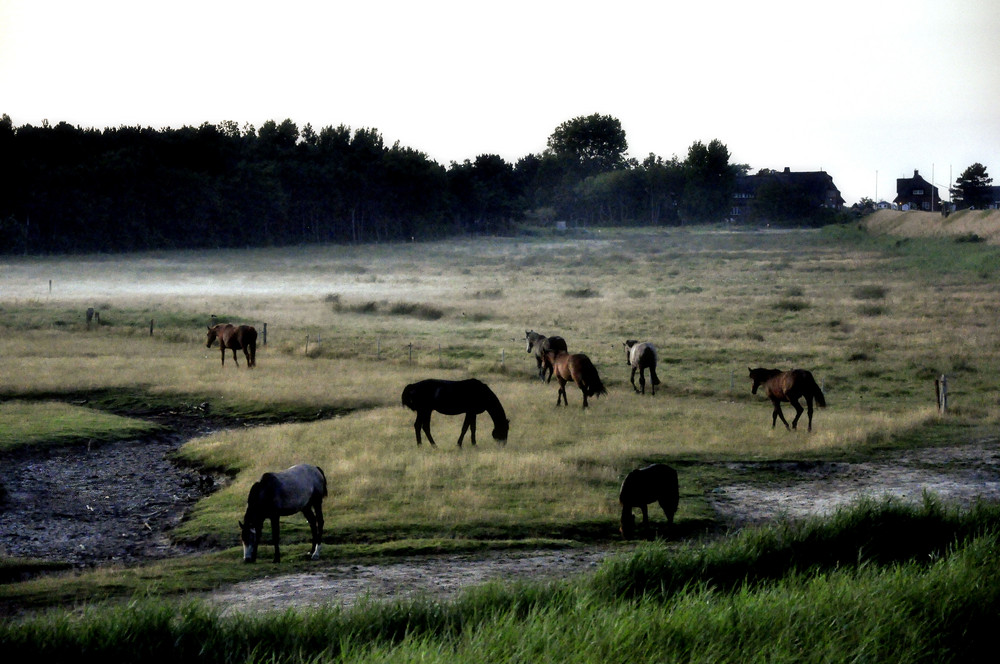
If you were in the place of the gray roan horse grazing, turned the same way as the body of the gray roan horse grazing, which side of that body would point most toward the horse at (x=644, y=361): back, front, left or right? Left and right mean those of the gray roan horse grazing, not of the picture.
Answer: back

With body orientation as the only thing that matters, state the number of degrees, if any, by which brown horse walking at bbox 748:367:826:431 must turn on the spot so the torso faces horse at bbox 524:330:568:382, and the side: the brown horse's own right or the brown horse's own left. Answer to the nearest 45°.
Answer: approximately 45° to the brown horse's own right

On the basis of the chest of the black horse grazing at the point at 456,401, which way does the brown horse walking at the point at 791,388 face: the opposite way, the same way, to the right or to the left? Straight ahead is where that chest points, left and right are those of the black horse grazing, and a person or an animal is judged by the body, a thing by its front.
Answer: the opposite way

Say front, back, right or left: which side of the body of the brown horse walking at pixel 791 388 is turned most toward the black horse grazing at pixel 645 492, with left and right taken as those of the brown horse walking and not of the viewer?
left

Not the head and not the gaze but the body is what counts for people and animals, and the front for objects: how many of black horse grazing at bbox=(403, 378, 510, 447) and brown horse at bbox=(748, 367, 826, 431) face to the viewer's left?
1

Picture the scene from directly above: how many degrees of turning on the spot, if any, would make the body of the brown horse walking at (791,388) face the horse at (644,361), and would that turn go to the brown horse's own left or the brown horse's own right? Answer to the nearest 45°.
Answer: approximately 45° to the brown horse's own right

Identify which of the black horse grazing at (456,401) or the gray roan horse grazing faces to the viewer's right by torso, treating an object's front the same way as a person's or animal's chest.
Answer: the black horse grazing

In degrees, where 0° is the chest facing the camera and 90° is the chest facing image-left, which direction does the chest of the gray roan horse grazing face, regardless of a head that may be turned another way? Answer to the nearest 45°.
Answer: approximately 45°

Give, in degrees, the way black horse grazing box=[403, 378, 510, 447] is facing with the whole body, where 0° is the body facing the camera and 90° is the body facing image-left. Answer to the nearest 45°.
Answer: approximately 270°

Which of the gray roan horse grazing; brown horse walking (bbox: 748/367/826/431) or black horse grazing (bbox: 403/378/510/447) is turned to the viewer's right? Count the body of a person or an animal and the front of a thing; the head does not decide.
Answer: the black horse grazing

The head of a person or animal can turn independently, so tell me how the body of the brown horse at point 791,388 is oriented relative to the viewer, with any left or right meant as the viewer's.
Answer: facing to the left of the viewer

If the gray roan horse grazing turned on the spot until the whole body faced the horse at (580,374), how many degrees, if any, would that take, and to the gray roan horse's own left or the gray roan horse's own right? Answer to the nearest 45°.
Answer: approximately 180°
